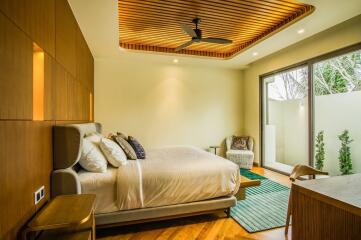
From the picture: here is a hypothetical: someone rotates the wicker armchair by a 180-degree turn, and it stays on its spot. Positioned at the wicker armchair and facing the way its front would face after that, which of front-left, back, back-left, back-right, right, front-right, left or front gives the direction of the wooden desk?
back

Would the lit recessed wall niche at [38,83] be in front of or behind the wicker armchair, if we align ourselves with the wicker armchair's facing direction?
in front

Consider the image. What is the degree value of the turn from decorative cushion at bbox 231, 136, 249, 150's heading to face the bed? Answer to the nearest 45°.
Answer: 0° — it already faces it

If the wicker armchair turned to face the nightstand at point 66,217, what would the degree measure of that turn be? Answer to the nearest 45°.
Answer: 0° — it already faces it

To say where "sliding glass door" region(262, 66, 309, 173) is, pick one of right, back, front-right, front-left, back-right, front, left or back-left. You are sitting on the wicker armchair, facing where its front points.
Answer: left

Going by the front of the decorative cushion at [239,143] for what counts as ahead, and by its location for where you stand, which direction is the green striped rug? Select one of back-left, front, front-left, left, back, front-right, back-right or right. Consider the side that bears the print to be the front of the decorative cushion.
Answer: front

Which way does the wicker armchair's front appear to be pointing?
toward the camera

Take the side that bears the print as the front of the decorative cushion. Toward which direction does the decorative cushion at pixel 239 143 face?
toward the camera

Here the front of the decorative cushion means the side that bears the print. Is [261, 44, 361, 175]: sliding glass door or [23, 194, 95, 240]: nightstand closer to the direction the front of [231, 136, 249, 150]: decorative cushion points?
the nightstand

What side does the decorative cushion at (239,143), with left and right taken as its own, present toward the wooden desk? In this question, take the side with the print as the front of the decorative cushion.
front

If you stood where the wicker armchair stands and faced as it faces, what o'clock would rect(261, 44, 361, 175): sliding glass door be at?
The sliding glass door is roughly at 10 o'clock from the wicker armchair.

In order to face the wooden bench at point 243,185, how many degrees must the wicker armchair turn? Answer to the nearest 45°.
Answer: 0° — it already faces it
